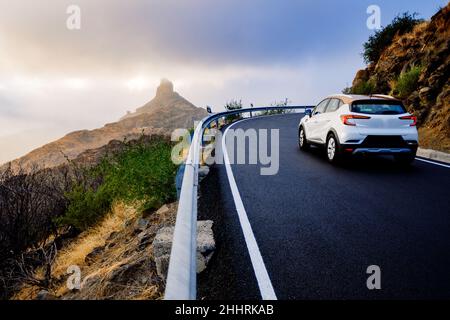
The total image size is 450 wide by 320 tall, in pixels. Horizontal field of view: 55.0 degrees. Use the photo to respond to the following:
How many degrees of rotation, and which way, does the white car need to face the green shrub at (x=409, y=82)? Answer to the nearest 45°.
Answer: approximately 45° to its right

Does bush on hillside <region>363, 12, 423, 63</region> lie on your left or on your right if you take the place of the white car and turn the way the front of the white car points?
on your right

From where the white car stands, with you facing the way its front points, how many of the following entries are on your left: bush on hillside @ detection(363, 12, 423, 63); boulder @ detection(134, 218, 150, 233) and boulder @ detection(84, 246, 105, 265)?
2

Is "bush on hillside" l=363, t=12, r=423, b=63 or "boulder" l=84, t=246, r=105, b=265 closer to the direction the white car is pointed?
the bush on hillside

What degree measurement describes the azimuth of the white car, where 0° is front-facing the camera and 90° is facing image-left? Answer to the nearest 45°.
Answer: approximately 135°

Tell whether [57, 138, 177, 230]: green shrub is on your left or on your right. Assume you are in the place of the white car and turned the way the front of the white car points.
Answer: on your left

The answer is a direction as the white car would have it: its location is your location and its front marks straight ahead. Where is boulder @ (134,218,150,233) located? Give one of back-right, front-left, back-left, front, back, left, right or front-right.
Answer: left

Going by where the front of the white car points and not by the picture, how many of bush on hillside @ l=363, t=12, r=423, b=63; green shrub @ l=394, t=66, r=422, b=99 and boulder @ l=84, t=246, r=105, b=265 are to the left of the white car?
1

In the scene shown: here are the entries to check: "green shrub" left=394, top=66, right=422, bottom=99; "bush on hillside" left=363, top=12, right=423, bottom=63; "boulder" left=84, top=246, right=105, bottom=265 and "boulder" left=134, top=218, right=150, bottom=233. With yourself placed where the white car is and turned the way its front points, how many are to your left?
2

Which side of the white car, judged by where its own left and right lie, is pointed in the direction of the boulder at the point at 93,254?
left
